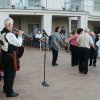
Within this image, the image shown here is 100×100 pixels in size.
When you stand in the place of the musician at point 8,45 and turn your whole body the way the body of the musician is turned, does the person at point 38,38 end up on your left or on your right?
on your left

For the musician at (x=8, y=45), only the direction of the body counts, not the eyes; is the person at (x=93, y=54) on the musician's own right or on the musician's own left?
on the musician's own left

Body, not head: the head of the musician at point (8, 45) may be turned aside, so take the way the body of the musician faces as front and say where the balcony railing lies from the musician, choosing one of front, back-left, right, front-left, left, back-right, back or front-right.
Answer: left

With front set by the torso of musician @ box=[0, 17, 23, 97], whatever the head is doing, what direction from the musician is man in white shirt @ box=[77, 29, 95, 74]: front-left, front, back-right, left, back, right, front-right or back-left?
front-left

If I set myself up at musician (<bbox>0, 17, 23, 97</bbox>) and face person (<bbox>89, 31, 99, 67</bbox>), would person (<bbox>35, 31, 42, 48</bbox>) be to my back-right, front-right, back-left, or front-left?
front-left

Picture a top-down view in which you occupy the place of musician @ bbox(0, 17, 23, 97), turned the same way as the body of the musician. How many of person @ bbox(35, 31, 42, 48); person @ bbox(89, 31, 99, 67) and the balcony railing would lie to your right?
0

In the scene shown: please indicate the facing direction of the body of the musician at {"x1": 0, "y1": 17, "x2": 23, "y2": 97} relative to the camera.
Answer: to the viewer's right

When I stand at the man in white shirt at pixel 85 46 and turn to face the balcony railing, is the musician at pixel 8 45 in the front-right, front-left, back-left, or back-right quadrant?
back-left
